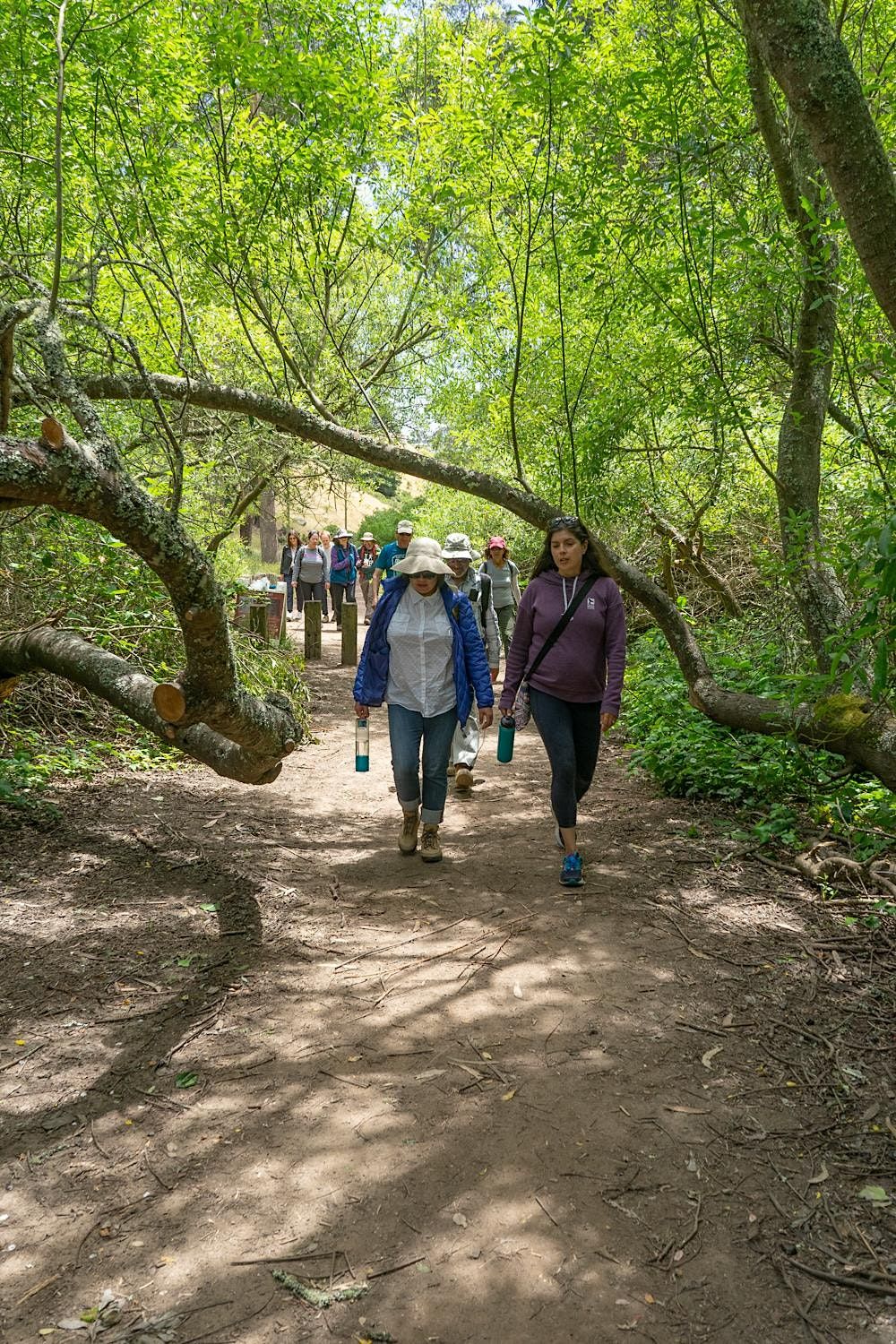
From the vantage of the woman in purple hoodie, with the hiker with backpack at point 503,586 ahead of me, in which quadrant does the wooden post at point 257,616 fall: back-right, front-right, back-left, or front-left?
front-left

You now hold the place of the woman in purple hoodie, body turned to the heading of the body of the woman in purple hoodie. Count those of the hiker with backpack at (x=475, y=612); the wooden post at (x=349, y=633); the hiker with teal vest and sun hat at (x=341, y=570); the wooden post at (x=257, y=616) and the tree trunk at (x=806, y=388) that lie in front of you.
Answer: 0

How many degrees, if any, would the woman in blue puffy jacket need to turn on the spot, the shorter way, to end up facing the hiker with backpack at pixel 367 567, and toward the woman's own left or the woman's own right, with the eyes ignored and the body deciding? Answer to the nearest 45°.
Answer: approximately 180°

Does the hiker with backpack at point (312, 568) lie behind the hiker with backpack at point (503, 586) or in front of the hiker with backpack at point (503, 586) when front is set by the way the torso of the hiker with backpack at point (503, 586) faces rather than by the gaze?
behind

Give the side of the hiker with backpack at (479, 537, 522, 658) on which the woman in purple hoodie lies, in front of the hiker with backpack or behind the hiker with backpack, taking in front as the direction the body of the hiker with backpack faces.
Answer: in front

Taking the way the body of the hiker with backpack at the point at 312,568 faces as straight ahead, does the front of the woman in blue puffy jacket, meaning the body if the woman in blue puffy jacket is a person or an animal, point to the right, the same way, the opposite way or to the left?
the same way

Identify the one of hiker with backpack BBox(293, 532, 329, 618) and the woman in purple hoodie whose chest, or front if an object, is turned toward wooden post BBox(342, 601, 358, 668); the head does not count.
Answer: the hiker with backpack

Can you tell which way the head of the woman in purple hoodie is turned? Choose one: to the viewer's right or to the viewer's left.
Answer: to the viewer's left

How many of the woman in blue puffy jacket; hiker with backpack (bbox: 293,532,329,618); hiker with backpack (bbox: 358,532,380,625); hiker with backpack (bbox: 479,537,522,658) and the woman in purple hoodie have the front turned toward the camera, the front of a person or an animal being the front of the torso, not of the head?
5

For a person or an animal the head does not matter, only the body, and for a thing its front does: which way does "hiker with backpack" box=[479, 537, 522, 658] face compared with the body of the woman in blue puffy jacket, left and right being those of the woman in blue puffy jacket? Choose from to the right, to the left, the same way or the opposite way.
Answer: the same way

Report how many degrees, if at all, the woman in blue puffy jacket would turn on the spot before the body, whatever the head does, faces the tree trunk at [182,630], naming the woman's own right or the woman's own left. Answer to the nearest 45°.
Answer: approximately 45° to the woman's own right

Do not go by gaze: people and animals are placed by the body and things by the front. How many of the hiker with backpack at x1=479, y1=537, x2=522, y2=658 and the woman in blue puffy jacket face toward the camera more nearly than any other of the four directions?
2

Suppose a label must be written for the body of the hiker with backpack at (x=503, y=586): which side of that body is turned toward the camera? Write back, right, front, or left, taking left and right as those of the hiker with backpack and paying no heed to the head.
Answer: front

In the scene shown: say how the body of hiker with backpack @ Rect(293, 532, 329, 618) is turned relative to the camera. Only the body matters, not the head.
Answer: toward the camera

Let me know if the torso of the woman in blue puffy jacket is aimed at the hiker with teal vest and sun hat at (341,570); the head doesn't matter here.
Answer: no

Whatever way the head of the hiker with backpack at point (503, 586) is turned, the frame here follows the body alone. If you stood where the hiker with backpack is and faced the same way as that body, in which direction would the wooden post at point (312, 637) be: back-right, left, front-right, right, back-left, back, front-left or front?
back-right

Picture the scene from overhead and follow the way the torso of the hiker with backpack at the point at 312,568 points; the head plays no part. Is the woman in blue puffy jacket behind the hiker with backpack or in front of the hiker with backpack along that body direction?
in front

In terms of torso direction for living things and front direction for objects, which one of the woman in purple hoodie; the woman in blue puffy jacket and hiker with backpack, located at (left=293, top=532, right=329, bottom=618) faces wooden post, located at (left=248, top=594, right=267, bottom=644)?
the hiker with backpack

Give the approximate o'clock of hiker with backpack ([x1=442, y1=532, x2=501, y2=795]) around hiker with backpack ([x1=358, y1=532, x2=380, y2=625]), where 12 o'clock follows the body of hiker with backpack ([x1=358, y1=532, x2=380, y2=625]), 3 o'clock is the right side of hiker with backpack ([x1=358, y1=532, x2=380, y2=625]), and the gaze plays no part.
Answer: hiker with backpack ([x1=442, y1=532, x2=501, y2=795]) is roughly at 12 o'clock from hiker with backpack ([x1=358, y1=532, x2=380, y2=625]).

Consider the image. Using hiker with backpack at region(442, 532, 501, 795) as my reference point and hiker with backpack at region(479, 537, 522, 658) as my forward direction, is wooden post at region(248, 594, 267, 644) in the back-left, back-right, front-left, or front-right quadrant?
front-left

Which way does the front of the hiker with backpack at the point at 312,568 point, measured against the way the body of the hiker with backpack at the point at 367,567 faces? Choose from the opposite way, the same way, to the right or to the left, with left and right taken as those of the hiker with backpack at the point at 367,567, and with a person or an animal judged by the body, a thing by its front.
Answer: the same way
